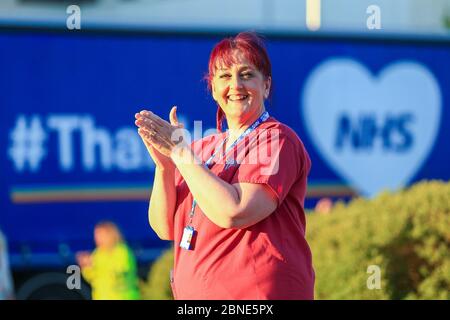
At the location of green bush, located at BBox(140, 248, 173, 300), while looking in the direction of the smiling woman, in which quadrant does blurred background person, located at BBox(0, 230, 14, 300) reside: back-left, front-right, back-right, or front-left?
back-right

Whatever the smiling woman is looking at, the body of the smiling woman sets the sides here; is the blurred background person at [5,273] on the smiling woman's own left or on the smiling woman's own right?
on the smiling woman's own right

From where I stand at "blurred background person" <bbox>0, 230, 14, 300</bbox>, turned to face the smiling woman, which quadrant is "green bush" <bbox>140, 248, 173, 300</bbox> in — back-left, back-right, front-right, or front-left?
front-left

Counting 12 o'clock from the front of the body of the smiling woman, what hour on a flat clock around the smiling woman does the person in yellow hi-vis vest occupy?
The person in yellow hi-vis vest is roughly at 4 o'clock from the smiling woman.

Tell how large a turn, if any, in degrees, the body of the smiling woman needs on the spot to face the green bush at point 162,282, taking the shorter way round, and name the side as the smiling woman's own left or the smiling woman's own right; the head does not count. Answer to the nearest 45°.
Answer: approximately 135° to the smiling woman's own right

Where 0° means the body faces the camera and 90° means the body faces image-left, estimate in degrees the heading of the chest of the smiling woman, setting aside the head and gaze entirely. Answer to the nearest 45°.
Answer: approximately 45°

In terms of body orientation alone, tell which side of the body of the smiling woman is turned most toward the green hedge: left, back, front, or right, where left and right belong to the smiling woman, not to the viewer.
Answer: back
